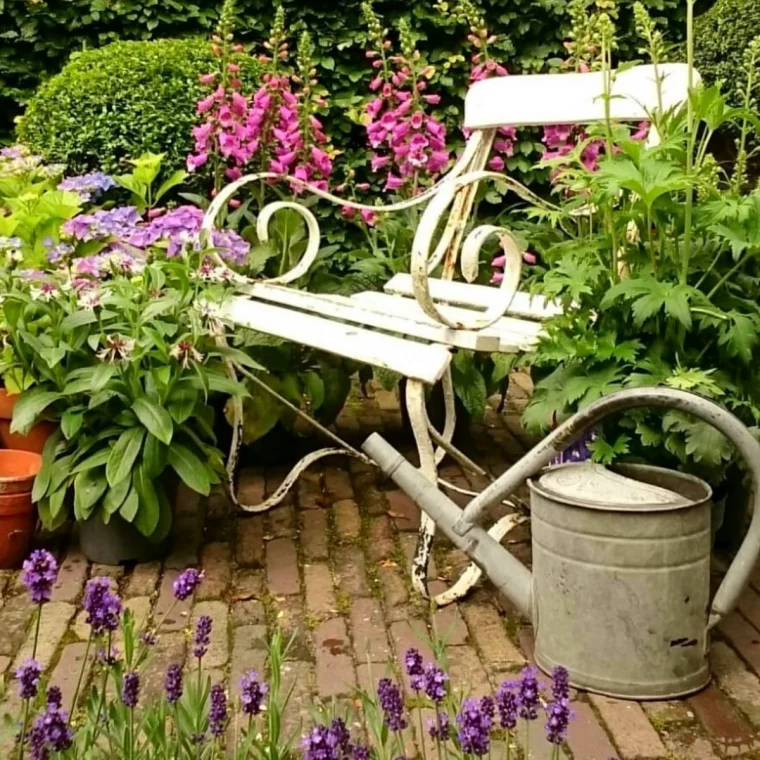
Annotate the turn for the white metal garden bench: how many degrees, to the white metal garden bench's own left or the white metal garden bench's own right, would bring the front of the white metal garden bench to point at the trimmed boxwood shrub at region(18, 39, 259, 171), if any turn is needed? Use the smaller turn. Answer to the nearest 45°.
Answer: approximately 90° to the white metal garden bench's own right

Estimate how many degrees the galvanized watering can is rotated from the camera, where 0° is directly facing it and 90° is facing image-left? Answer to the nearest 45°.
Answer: approximately 90°

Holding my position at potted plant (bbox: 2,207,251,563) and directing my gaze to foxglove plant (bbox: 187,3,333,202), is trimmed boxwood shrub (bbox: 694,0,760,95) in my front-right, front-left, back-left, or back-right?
front-right

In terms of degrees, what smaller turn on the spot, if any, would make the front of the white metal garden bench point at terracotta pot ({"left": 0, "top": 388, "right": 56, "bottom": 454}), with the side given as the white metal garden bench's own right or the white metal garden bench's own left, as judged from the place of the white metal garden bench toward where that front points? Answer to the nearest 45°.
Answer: approximately 45° to the white metal garden bench's own right

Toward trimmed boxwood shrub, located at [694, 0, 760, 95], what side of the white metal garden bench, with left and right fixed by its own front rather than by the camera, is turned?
back

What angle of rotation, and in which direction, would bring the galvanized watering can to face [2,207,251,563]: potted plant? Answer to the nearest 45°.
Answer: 0° — it already faces it

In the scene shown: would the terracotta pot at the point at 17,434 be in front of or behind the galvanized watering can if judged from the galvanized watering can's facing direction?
in front

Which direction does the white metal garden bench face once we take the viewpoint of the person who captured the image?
facing the viewer and to the left of the viewer

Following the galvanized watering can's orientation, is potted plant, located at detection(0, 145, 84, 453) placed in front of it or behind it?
in front

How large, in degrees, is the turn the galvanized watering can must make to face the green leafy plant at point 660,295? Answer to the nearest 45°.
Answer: approximately 90° to its right

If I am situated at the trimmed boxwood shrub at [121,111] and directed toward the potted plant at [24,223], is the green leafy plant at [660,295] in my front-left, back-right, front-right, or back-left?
front-left

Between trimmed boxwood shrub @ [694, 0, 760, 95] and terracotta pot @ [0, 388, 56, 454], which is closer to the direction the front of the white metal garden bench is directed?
the terracotta pot

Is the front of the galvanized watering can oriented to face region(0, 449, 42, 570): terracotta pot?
yes
